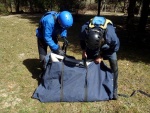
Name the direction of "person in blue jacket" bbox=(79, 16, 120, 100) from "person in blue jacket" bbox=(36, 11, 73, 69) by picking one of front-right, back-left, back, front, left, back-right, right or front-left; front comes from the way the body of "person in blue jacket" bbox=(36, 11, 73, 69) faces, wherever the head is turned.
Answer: front

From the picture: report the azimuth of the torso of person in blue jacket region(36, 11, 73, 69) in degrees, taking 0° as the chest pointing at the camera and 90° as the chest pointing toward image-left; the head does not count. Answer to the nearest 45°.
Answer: approximately 315°
